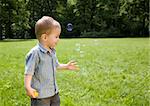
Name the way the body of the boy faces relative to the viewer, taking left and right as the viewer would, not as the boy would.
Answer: facing the viewer and to the right of the viewer
